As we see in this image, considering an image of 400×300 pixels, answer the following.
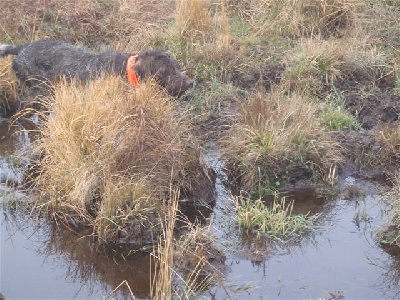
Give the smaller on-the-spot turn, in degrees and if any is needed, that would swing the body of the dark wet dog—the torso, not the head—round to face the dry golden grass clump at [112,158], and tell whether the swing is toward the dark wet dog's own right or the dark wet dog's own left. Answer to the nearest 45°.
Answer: approximately 90° to the dark wet dog's own right

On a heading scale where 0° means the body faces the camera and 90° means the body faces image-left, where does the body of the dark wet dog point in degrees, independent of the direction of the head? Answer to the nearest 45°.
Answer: approximately 270°

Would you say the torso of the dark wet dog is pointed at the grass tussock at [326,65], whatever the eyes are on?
yes

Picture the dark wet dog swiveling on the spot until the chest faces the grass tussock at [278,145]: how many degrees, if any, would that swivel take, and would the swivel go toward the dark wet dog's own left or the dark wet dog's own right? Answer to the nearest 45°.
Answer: approximately 45° to the dark wet dog's own right

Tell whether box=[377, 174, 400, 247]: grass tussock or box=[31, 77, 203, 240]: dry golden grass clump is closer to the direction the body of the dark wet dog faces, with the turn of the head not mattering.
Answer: the grass tussock

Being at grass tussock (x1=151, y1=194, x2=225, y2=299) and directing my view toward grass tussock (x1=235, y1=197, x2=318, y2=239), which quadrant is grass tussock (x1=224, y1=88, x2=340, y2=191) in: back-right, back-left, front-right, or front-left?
front-left

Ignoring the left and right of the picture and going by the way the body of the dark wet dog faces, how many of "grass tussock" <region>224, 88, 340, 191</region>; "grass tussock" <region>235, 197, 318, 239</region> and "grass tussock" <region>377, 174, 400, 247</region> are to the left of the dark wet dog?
0

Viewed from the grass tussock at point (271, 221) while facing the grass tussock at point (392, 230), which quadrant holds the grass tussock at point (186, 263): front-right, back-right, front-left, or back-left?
back-right

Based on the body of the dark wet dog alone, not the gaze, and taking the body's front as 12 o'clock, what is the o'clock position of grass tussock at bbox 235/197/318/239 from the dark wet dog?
The grass tussock is roughly at 2 o'clock from the dark wet dog.

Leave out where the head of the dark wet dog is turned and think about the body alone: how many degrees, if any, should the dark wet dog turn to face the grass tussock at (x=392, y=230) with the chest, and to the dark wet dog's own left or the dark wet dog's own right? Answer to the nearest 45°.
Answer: approximately 45° to the dark wet dog's own right

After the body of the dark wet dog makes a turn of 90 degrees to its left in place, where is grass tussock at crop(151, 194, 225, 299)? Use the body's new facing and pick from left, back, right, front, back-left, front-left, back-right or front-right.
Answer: back

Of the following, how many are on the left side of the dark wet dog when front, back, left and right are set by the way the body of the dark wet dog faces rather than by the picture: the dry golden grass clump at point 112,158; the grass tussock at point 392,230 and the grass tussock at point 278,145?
0
